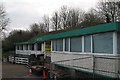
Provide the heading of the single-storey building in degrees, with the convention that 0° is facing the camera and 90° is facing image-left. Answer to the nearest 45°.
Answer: approximately 45°

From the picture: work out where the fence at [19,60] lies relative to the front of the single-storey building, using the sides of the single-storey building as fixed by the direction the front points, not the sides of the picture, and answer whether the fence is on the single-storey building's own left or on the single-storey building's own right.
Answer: on the single-storey building's own right
